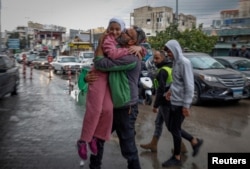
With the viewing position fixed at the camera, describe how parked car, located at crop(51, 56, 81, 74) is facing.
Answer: facing the viewer and to the right of the viewer

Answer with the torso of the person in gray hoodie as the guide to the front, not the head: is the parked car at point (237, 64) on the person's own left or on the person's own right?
on the person's own right

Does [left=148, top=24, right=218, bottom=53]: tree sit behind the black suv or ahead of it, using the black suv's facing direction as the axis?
behind

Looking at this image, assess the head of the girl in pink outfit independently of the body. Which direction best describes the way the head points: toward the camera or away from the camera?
toward the camera

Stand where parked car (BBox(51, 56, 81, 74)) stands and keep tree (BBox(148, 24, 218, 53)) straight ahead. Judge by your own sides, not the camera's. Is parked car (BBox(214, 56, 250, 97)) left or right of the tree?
right

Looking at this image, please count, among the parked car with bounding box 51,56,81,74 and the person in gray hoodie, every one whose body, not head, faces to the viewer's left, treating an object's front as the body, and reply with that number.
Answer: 1

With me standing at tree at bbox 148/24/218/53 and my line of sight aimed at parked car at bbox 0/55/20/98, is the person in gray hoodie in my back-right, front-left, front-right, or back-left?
front-left

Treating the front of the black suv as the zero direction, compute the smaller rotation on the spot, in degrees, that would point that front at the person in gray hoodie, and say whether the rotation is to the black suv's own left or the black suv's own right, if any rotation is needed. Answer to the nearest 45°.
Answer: approximately 45° to the black suv's own right

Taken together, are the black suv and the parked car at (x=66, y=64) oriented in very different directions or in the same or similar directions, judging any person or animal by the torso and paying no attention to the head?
same or similar directions

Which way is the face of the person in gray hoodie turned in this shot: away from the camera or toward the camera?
toward the camera

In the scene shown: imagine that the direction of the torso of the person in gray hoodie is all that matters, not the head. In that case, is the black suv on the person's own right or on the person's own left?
on the person's own right

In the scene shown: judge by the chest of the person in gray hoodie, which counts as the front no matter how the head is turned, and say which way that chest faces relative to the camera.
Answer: to the viewer's left
